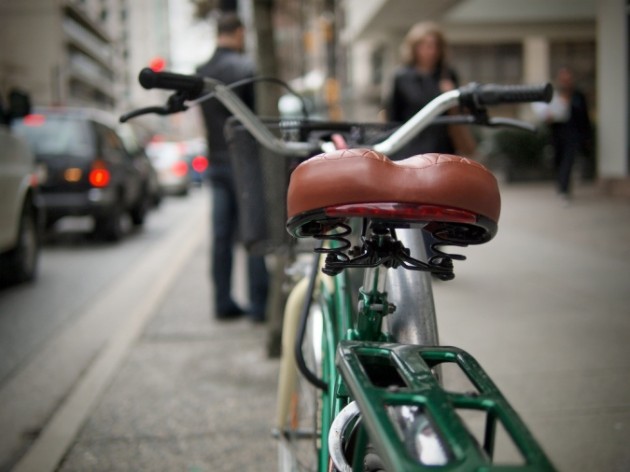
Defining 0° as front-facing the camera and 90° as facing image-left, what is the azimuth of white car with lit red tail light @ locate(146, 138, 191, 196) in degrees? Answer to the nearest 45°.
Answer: approximately 180°

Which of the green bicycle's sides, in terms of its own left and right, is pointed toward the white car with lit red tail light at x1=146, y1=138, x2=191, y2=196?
front

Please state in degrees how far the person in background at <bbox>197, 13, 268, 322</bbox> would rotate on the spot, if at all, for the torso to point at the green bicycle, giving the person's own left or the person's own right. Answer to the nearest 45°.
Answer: approximately 135° to the person's own right

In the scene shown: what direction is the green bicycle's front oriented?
away from the camera

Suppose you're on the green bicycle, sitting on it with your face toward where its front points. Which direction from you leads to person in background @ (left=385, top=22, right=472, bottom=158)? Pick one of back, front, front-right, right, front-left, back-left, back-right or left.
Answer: front

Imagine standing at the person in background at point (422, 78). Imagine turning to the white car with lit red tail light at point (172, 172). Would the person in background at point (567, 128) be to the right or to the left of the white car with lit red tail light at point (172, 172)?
right

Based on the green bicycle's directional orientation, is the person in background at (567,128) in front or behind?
in front

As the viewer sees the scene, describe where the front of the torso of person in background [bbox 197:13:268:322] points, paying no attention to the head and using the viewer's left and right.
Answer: facing away from the viewer and to the right of the viewer

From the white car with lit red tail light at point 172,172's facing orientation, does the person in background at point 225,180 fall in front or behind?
behind

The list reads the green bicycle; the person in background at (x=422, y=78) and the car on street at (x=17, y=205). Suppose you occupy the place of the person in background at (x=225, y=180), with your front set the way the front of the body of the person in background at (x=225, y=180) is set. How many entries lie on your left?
1

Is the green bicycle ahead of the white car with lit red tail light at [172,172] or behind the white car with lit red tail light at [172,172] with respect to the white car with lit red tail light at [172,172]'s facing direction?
behind

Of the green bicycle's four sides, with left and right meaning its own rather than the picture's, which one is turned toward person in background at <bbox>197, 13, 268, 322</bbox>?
front

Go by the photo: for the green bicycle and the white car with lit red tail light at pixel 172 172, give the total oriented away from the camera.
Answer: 2

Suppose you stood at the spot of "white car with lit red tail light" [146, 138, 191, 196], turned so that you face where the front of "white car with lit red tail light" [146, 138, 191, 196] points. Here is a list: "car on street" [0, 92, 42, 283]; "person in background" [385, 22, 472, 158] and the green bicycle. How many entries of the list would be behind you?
3
